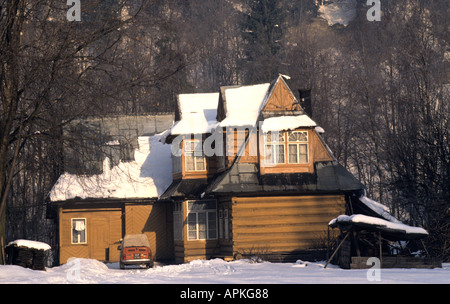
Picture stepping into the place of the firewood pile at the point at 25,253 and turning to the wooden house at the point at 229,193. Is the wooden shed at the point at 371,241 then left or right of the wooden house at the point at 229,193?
right

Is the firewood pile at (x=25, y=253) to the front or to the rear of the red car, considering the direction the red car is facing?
to the rear
